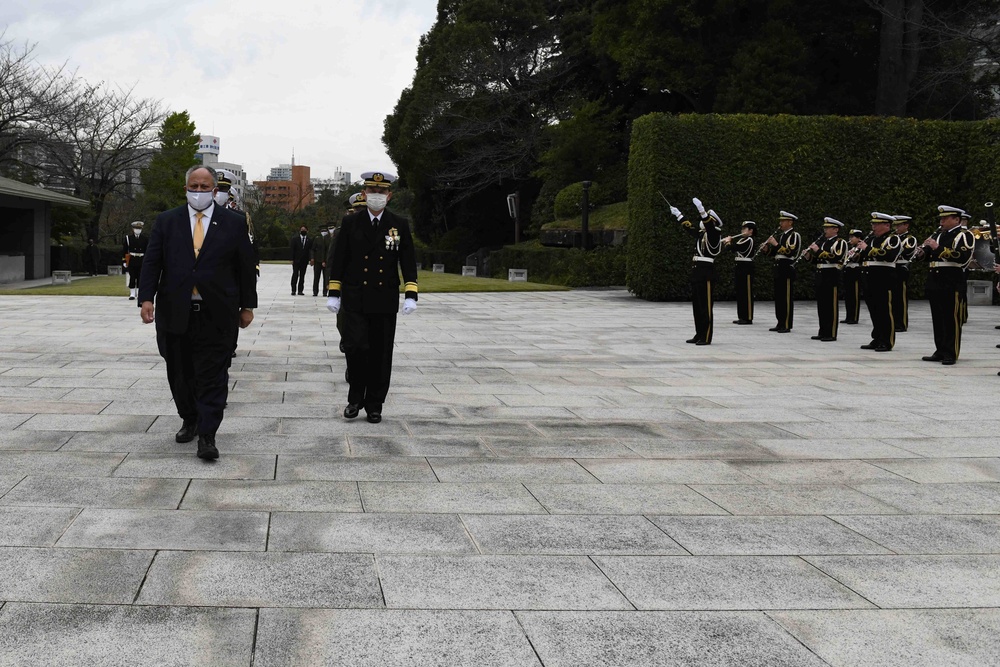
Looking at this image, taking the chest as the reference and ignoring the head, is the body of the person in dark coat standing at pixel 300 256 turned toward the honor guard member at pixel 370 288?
yes

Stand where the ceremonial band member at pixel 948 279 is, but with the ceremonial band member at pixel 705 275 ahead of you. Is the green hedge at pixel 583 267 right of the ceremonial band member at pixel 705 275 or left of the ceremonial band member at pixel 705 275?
right

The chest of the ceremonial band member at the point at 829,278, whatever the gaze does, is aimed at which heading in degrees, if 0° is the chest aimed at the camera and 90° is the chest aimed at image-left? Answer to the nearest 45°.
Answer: approximately 45°

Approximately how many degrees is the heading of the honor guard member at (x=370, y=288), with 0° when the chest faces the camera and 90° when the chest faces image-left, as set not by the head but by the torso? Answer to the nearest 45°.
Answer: approximately 0°

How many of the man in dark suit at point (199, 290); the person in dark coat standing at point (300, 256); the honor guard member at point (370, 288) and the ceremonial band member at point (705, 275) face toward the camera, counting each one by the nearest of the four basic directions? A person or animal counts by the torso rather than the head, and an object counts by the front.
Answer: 3

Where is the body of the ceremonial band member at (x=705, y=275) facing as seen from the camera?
to the viewer's left

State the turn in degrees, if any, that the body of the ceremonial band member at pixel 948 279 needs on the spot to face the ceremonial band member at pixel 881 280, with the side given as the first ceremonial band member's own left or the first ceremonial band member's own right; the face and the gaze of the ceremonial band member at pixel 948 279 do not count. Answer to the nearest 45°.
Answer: approximately 90° to the first ceremonial band member's own right

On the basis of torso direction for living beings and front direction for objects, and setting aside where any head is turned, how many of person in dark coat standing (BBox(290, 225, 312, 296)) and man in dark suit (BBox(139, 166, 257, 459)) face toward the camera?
2

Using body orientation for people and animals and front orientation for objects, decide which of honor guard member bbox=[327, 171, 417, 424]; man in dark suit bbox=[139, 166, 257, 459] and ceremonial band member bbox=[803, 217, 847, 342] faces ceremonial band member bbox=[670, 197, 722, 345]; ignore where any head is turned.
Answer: ceremonial band member bbox=[803, 217, 847, 342]

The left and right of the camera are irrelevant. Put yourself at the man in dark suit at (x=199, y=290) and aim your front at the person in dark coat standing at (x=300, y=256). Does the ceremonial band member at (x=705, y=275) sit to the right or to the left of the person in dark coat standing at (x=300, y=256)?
right
